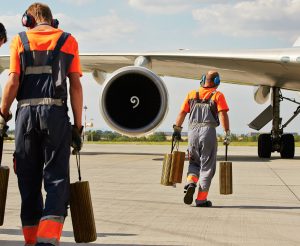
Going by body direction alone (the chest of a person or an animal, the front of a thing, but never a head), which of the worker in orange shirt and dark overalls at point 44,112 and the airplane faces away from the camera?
the worker in orange shirt and dark overalls

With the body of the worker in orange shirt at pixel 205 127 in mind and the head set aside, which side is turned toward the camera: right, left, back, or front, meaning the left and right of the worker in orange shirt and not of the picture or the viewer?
back

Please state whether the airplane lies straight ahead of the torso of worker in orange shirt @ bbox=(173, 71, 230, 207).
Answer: yes

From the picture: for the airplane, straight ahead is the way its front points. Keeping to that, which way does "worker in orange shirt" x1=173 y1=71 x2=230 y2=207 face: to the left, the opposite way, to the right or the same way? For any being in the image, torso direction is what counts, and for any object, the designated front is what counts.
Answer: the opposite way

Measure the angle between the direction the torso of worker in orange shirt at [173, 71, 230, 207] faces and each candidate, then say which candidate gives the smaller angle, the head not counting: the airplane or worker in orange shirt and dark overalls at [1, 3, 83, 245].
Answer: the airplane

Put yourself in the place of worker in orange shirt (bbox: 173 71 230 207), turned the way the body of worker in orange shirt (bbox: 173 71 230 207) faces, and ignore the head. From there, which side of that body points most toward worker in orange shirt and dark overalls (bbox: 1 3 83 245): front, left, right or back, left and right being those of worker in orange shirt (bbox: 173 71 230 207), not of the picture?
back

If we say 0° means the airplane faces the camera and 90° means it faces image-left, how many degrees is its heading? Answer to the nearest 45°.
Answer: approximately 0°

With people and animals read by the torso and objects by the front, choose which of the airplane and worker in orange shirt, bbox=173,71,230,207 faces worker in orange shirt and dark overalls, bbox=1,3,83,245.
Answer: the airplane

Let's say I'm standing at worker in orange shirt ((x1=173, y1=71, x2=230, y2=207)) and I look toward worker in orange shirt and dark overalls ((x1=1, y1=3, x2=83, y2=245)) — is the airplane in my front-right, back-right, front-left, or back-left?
back-right

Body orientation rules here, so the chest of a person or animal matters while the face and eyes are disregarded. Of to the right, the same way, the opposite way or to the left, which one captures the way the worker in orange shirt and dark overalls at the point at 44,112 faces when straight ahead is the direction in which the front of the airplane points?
the opposite way

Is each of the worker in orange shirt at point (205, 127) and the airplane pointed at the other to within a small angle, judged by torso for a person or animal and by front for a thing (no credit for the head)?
yes

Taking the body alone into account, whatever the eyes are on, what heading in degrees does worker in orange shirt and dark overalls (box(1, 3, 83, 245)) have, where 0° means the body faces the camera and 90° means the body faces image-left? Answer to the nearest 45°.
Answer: approximately 180°
